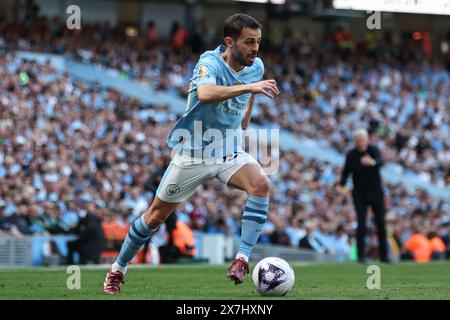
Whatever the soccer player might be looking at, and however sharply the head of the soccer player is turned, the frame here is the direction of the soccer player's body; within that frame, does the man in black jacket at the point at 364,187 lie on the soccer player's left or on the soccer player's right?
on the soccer player's left

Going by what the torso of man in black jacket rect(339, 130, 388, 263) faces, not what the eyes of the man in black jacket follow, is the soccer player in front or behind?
in front

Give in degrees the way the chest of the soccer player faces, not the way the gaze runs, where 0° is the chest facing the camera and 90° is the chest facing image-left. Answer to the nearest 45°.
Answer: approximately 315°

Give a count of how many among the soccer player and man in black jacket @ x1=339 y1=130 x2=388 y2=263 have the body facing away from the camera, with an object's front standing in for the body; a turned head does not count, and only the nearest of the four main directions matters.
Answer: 0
